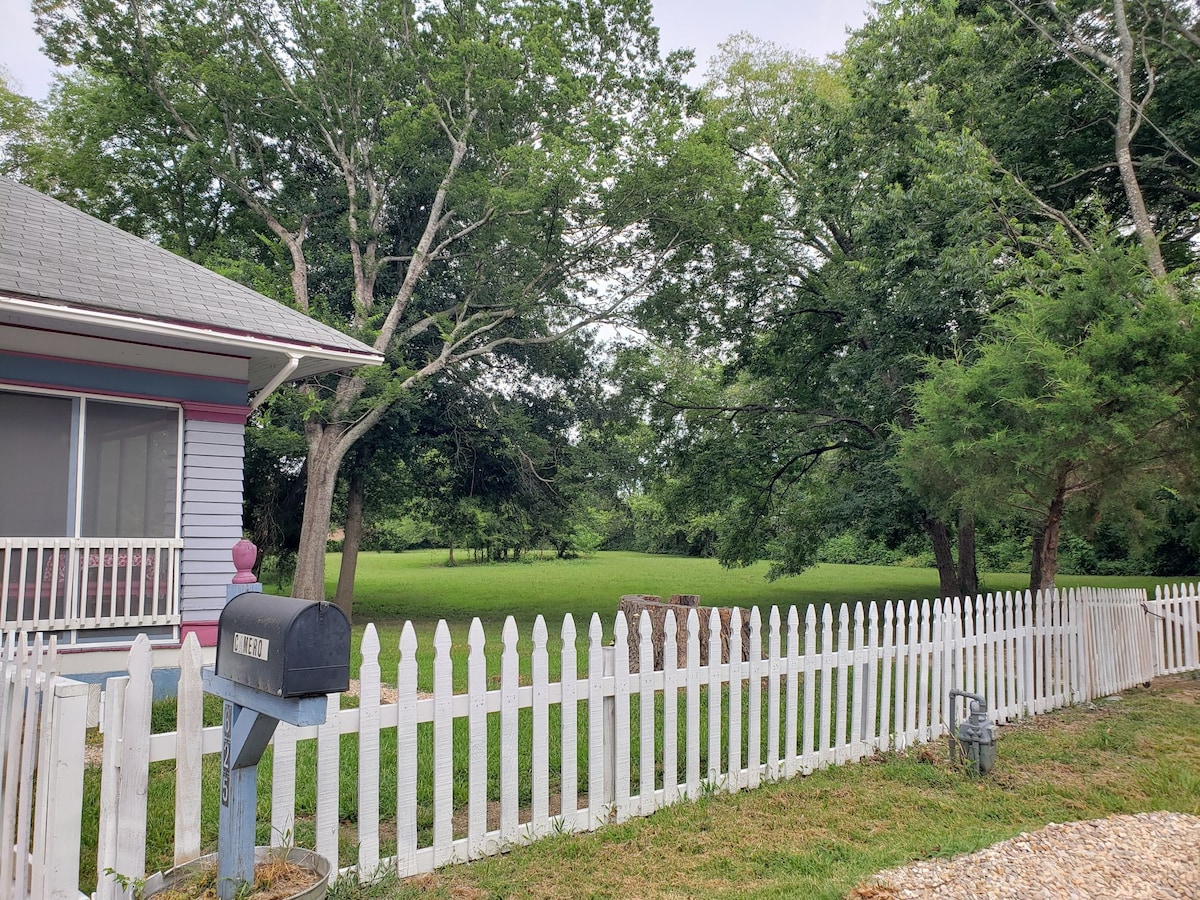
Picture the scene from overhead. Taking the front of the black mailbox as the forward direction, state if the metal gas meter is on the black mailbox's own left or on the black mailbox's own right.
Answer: on the black mailbox's own left

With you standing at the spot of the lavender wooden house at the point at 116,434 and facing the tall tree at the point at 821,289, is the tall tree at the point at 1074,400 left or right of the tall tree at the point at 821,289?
right
